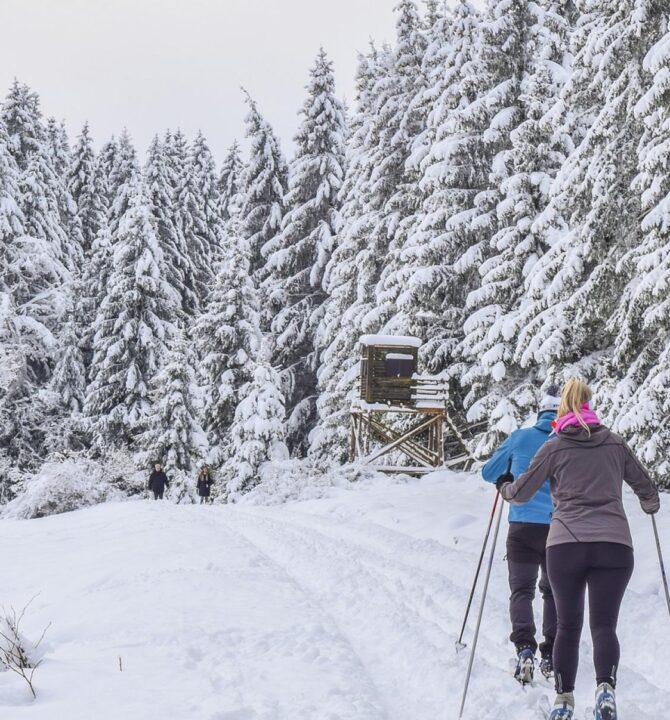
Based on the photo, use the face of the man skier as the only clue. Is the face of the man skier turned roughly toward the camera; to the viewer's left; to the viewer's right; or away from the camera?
away from the camera

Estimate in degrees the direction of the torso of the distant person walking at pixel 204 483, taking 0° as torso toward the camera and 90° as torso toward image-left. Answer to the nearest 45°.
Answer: approximately 0°

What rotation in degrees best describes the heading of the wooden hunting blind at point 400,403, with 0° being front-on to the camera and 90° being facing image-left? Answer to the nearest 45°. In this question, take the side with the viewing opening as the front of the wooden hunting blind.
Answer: approximately 0°

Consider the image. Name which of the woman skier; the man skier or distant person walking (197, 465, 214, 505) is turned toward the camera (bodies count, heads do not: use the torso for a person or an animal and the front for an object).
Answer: the distant person walking

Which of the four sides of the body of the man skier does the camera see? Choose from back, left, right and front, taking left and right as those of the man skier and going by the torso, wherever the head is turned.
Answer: back

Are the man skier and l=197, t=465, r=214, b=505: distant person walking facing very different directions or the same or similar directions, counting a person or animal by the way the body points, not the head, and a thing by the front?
very different directions

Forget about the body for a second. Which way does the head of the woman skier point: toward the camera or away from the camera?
away from the camera

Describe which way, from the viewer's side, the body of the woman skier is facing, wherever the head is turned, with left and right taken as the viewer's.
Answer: facing away from the viewer

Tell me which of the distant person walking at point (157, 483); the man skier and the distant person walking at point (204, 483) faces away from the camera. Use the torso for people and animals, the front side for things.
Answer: the man skier
